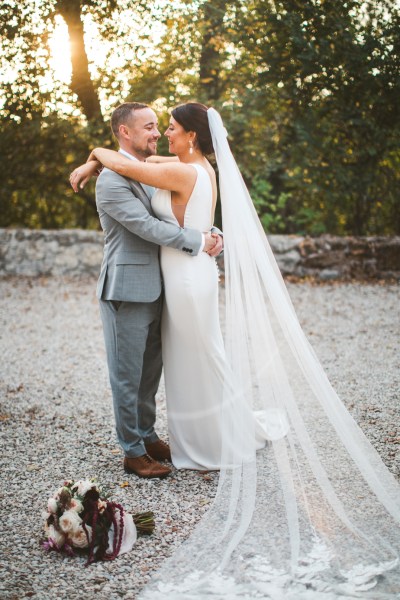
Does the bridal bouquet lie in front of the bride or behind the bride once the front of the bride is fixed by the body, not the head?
in front

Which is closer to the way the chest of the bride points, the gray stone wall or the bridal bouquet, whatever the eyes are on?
the bridal bouquet

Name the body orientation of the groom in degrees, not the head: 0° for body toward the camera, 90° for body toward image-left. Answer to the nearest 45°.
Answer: approximately 270°

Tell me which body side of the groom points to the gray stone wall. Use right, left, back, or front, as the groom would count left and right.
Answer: left

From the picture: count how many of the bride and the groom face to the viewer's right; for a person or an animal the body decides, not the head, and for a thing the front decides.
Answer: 1

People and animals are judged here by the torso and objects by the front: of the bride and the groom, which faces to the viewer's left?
the bride

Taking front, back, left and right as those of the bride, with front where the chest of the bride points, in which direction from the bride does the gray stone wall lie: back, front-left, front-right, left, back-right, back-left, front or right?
right

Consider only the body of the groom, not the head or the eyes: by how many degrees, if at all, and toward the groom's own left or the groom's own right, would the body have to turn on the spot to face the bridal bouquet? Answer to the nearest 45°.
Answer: approximately 90° to the groom's own right

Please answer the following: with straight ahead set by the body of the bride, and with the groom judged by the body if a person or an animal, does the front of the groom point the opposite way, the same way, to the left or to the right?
the opposite way

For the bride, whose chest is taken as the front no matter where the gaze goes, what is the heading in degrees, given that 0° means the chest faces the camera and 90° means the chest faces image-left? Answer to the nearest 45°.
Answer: approximately 90°
